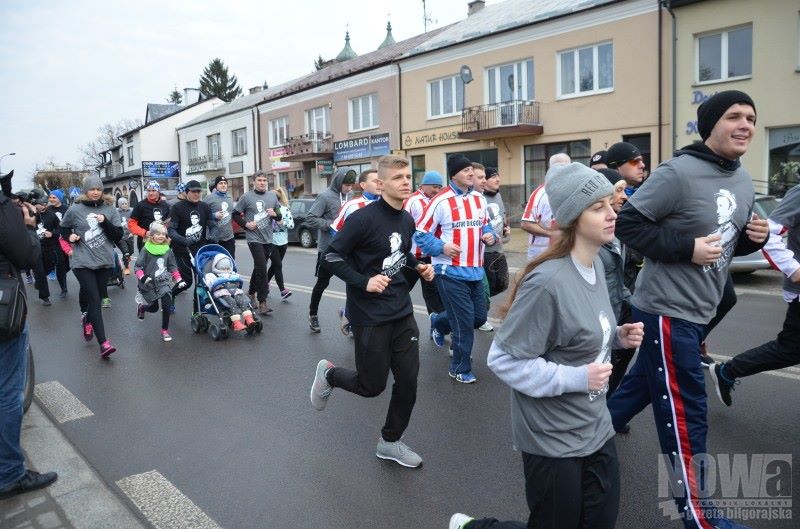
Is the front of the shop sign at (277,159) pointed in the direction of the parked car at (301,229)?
yes

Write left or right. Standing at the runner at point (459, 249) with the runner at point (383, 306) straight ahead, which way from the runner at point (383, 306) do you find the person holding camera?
right

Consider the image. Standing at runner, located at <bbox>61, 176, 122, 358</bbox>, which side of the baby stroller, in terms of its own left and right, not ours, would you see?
right

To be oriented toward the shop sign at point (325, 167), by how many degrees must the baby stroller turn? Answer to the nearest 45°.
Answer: approximately 135° to its left

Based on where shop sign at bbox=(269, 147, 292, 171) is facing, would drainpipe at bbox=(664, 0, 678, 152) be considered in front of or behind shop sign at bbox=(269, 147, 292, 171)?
in front

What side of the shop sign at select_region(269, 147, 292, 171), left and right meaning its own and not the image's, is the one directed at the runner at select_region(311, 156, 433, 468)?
front

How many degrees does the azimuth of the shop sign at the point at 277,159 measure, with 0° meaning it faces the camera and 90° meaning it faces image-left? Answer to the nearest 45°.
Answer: approximately 0°

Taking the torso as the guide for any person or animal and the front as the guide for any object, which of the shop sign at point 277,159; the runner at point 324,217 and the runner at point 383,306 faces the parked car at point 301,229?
the shop sign

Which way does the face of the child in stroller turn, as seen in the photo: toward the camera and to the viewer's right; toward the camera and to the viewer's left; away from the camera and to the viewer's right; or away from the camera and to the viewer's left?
toward the camera and to the viewer's right

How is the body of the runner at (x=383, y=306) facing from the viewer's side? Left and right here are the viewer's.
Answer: facing the viewer and to the right of the viewer

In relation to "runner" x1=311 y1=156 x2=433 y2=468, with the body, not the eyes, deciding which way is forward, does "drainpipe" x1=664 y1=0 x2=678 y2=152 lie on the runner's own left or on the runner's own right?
on the runner's own left

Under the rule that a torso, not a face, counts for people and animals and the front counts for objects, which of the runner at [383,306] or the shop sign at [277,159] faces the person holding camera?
the shop sign

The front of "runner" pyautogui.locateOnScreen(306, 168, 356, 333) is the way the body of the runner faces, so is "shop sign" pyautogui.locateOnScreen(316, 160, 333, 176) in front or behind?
behind
